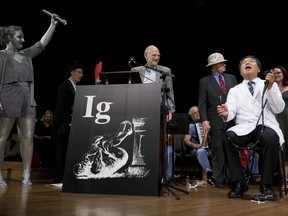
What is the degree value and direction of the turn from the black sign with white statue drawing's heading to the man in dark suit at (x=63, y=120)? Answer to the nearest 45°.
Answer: approximately 135° to its right

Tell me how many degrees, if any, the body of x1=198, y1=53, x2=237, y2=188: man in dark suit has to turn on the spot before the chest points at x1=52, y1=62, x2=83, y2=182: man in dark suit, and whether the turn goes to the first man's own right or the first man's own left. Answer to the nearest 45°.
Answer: approximately 135° to the first man's own right

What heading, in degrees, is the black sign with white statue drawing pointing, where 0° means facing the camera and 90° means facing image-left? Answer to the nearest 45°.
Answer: approximately 0°

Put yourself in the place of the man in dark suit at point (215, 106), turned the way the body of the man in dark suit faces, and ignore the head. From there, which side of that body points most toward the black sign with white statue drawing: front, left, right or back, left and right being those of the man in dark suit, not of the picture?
right

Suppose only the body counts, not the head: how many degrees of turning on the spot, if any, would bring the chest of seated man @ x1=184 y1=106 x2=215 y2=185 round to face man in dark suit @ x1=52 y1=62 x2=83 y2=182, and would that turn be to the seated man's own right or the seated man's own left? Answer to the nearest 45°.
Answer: approximately 90° to the seated man's own right
